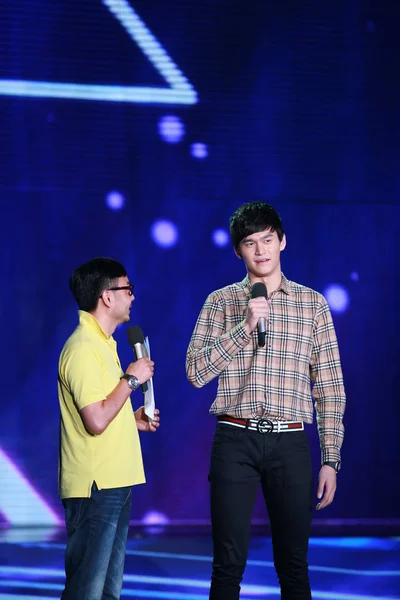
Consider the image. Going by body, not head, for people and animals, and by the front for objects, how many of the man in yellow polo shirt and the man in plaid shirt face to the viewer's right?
1

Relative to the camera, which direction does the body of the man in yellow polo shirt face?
to the viewer's right

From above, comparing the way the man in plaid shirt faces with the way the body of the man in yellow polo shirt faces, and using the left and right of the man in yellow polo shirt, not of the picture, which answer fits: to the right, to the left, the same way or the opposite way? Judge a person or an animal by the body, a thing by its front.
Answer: to the right

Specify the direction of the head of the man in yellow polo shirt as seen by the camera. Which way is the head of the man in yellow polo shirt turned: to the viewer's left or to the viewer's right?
to the viewer's right
